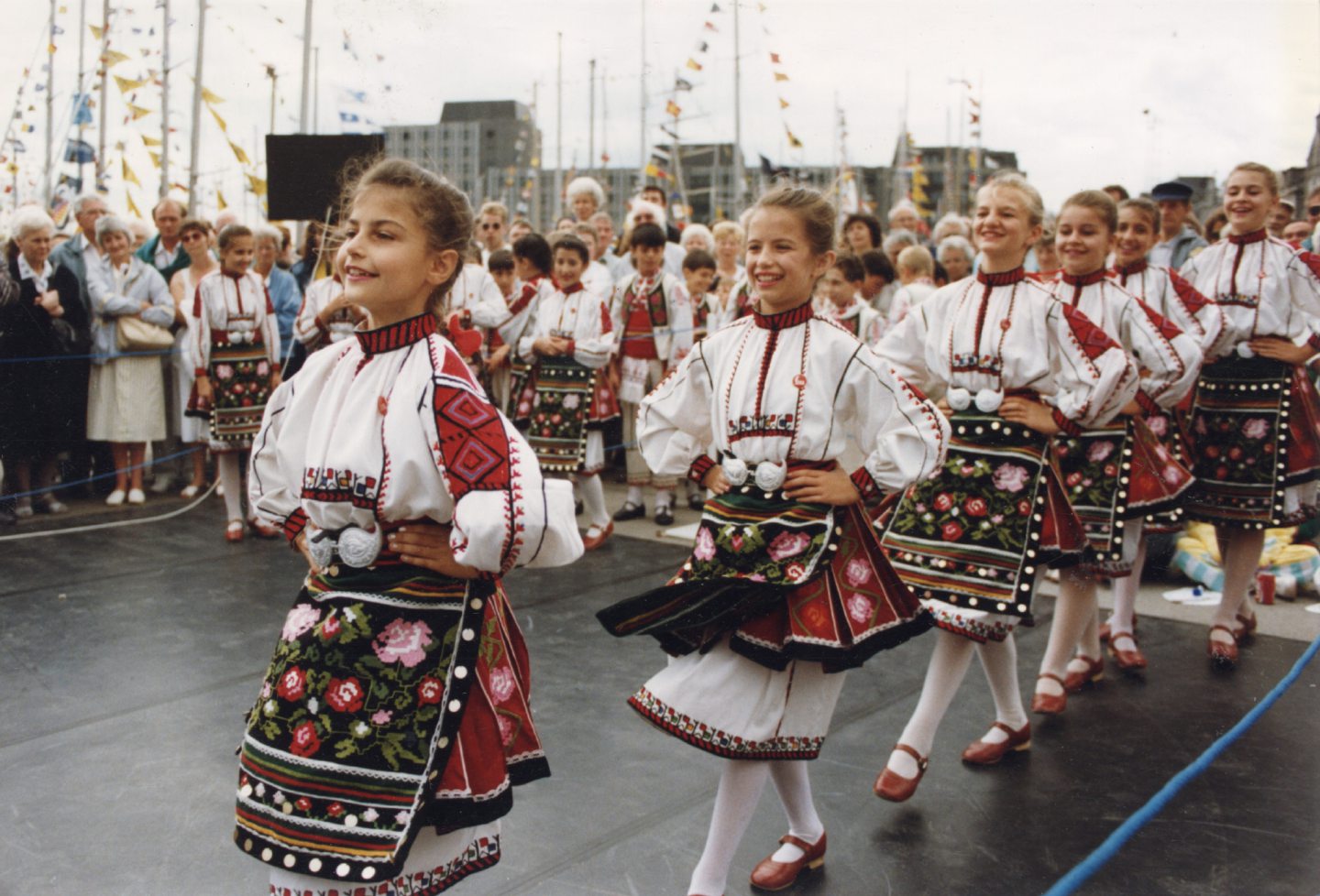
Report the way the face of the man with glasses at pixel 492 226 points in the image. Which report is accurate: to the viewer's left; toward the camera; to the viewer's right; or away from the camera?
toward the camera

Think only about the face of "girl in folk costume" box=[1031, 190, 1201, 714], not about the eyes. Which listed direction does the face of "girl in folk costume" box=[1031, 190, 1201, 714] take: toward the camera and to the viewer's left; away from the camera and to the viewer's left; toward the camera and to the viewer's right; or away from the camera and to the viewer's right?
toward the camera and to the viewer's left

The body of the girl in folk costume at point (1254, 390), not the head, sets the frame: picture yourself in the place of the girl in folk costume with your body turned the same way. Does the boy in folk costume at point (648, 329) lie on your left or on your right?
on your right

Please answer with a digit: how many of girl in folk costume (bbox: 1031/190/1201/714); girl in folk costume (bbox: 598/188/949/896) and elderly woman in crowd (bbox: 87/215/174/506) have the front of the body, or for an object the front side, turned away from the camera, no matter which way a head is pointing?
0

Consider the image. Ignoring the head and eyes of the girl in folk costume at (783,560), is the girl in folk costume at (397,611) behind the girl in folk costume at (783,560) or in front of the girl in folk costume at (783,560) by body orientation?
in front

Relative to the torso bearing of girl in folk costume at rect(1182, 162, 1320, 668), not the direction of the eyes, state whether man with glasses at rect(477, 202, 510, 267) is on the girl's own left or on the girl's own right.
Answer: on the girl's own right

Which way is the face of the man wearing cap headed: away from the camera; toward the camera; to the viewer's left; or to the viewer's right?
toward the camera

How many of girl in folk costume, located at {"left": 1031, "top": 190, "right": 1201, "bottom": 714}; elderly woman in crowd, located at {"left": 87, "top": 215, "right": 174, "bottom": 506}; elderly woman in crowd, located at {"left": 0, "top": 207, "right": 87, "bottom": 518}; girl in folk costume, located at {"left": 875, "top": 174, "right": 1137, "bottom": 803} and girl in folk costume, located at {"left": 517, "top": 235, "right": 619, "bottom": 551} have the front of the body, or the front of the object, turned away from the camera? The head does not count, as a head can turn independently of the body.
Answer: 0

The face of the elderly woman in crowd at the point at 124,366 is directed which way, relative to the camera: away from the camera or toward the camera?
toward the camera

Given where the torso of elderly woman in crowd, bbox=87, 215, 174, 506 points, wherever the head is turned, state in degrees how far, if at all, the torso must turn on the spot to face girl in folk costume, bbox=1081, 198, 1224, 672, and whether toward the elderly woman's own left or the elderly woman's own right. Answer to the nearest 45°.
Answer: approximately 45° to the elderly woman's own left

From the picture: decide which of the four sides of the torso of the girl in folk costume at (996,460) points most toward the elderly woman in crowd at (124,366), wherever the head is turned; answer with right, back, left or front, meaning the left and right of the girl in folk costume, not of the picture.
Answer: right

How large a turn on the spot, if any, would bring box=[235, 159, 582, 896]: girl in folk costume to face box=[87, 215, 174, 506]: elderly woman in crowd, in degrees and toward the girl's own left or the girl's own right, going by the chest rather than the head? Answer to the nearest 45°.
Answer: approximately 135° to the girl's own right

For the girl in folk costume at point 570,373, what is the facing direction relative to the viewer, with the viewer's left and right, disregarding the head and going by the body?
facing the viewer and to the left of the viewer
